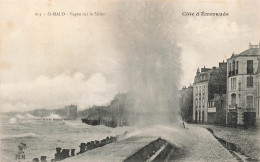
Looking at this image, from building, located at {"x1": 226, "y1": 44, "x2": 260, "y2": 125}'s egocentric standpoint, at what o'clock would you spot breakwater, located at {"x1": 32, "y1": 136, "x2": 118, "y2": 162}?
The breakwater is roughly at 1 o'clock from the building.

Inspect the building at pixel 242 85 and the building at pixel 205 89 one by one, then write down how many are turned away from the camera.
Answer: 0

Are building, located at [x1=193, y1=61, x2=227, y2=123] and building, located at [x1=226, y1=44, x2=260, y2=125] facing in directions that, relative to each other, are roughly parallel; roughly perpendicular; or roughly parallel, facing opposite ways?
roughly parallel

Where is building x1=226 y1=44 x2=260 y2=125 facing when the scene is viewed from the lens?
facing the viewer and to the left of the viewer

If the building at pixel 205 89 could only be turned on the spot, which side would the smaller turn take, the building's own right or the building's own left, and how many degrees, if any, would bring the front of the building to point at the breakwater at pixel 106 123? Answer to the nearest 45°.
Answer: approximately 45° to the building's own right

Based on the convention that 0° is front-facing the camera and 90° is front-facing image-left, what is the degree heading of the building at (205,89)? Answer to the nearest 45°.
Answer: approximately 45°
